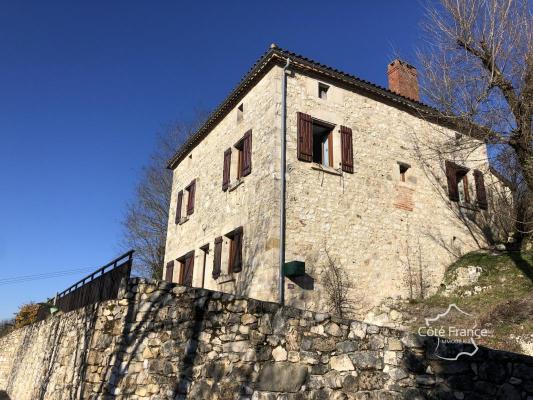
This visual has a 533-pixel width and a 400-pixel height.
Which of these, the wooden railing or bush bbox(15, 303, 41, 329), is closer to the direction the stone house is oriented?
the wooden railing
